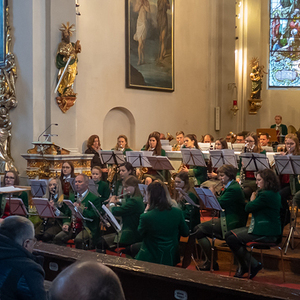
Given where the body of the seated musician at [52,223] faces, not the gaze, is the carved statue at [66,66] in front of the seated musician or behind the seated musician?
behind

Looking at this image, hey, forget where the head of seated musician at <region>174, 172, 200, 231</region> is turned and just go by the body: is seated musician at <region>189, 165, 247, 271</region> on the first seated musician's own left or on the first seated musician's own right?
on the first seated musician's own left

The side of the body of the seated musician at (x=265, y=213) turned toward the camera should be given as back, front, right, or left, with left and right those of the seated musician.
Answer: left

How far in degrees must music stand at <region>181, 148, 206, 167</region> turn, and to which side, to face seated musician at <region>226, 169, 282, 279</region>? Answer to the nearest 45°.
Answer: approximately 180°

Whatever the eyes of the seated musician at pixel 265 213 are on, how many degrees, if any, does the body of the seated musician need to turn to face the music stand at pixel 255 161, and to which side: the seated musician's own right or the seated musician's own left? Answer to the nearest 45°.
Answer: approximately 90° to the seated musician's own right

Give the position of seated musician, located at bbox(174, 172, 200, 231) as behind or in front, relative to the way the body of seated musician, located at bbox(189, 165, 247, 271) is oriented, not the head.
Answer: in front

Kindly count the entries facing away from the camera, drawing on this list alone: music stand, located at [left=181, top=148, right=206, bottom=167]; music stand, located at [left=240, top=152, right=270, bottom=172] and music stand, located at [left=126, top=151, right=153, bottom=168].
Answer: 3

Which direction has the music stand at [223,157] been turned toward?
away from the camera

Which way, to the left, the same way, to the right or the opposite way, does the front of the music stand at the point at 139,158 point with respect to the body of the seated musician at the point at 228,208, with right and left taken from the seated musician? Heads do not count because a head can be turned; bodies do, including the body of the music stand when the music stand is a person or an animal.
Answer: to the right

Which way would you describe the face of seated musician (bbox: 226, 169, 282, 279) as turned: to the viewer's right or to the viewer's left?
to the viewer's left

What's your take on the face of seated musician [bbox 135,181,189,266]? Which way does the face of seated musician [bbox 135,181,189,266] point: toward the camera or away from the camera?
away from the camera

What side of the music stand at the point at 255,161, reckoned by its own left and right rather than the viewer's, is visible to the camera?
back

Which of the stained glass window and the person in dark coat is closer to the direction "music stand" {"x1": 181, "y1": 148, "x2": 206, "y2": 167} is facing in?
the stained glass window

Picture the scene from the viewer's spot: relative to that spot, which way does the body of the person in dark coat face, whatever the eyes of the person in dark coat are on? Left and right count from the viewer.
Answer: facing away from the viewer and to the right of the viewer

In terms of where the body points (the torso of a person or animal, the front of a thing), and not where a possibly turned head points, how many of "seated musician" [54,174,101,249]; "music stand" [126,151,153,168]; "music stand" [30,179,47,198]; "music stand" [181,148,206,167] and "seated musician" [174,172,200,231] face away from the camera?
3

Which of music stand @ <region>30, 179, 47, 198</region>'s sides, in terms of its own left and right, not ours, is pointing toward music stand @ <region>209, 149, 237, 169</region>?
right
